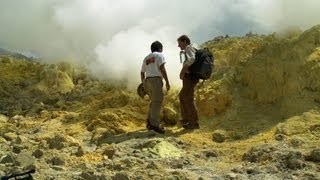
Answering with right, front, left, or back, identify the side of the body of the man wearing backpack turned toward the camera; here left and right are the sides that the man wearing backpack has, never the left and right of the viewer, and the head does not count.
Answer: left

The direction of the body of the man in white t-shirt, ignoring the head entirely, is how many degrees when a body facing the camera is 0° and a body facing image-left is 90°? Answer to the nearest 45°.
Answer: approximately 225°
